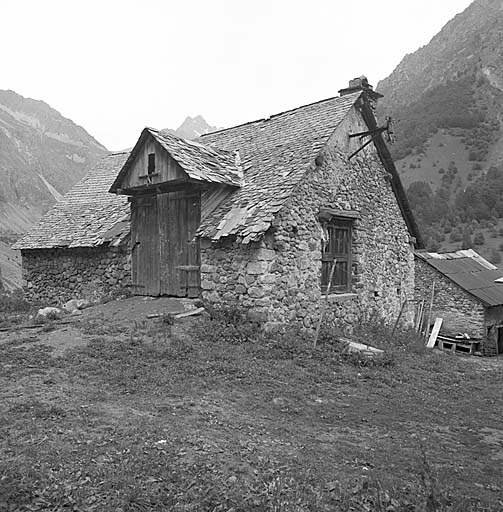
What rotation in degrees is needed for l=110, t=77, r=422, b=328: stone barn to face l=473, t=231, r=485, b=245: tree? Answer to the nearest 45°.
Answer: approximately 180°

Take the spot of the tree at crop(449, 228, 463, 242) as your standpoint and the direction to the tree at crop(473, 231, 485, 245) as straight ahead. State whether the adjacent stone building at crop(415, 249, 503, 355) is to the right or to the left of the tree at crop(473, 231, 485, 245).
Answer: right

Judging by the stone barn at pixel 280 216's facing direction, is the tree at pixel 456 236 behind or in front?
behind

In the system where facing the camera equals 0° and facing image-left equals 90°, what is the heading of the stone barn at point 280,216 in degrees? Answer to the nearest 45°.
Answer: approximately 45°

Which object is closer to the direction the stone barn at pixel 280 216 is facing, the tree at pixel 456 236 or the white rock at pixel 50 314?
the white rock

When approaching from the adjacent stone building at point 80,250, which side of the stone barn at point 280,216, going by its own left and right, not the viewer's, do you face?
right

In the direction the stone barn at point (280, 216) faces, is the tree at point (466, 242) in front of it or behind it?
behind

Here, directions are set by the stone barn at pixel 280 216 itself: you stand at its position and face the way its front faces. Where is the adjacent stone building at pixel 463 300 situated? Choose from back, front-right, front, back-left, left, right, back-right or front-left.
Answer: back

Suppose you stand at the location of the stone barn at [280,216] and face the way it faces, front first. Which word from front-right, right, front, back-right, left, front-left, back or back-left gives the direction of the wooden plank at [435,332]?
back
